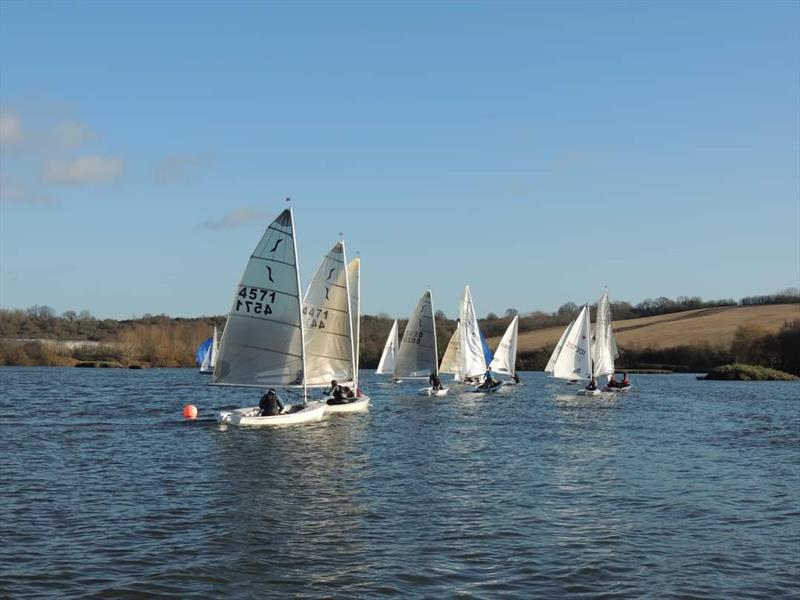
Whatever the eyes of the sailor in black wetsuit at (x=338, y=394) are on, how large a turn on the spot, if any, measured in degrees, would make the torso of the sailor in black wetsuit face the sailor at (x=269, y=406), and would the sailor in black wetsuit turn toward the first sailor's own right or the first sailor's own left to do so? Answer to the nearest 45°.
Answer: approximately 90° to the first sailor's own right
